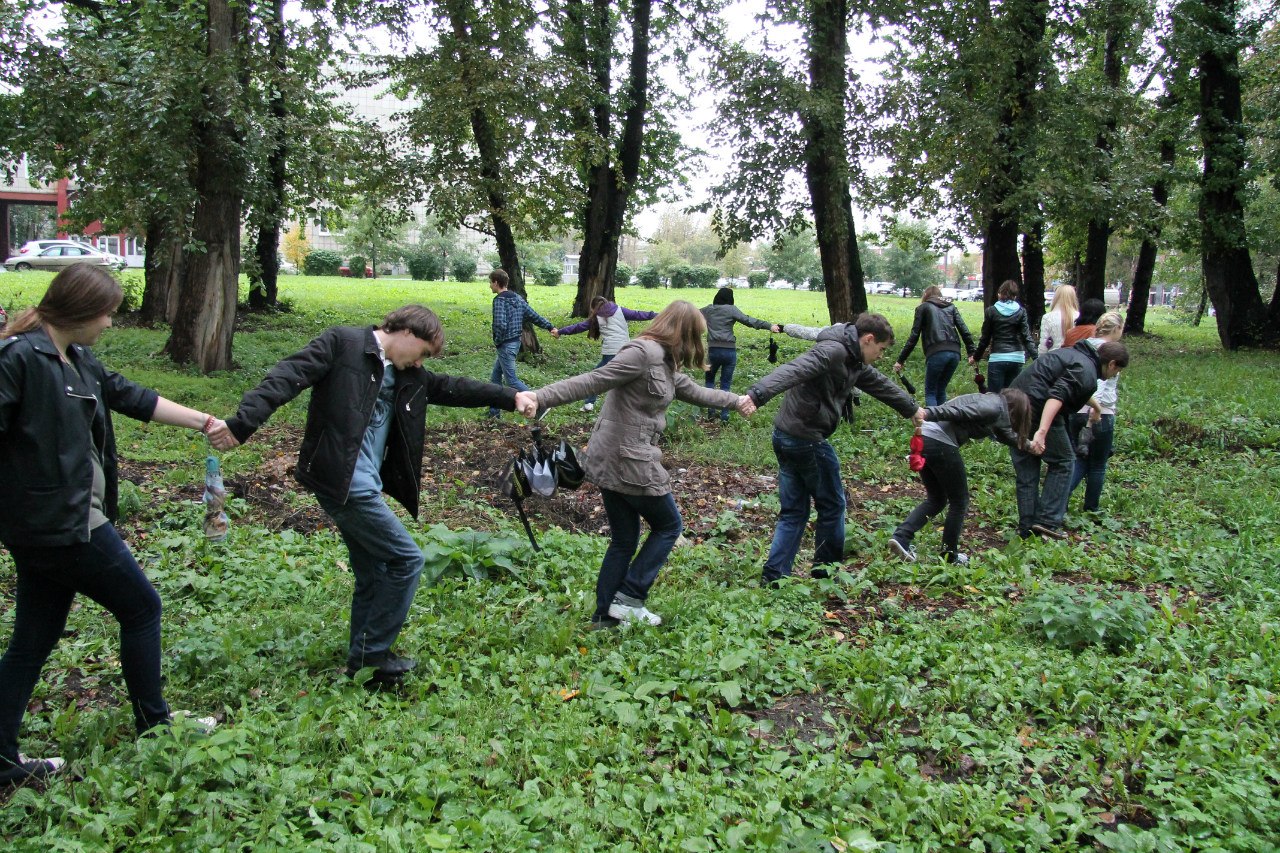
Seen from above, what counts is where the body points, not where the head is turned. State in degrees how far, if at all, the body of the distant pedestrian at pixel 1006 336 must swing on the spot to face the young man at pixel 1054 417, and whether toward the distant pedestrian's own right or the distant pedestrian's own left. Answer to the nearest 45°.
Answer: approximately 180°

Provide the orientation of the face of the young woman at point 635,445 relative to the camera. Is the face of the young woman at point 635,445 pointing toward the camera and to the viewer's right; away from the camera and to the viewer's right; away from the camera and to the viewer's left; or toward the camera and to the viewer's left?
away from the camera and to the viewer's right

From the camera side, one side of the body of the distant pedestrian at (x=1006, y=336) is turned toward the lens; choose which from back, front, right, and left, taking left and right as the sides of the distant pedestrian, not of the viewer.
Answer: back

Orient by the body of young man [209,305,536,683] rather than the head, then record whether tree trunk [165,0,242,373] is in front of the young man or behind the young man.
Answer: behind

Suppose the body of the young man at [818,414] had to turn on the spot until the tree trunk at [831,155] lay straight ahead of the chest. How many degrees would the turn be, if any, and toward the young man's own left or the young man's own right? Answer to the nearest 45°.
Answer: approximately 90° to the young man's own left

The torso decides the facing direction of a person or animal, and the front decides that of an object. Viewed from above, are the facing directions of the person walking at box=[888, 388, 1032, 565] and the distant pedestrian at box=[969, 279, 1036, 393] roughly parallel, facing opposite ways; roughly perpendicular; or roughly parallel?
roughly perpendicular

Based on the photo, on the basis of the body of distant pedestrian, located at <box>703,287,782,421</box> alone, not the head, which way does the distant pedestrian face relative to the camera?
away from the camera

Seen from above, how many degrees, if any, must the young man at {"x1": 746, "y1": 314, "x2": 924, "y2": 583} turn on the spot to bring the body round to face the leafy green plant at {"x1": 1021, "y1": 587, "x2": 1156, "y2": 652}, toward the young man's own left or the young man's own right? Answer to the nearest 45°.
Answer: approximately 45° to the young man's own right

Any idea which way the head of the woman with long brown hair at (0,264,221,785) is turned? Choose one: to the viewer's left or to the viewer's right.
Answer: to the viewer's right

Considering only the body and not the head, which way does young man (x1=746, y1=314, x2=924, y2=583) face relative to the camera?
to the viewer's right

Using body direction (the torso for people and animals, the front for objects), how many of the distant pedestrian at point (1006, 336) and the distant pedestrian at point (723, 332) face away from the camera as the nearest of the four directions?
2
